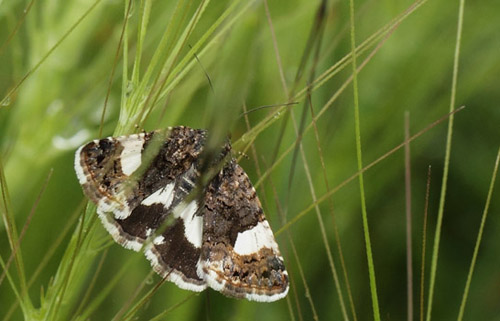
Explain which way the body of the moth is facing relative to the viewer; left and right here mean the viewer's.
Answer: facing away from the viewer and to the right of the viewer
